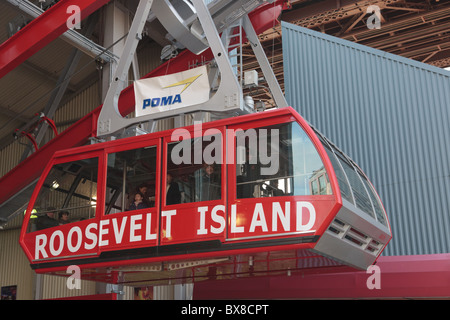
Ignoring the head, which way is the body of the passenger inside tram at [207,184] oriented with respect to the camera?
toward the camera

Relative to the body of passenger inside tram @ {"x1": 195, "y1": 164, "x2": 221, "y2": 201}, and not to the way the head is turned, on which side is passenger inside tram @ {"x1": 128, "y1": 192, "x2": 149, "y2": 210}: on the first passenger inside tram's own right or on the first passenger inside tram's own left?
on the first passenger inside tram's own right
